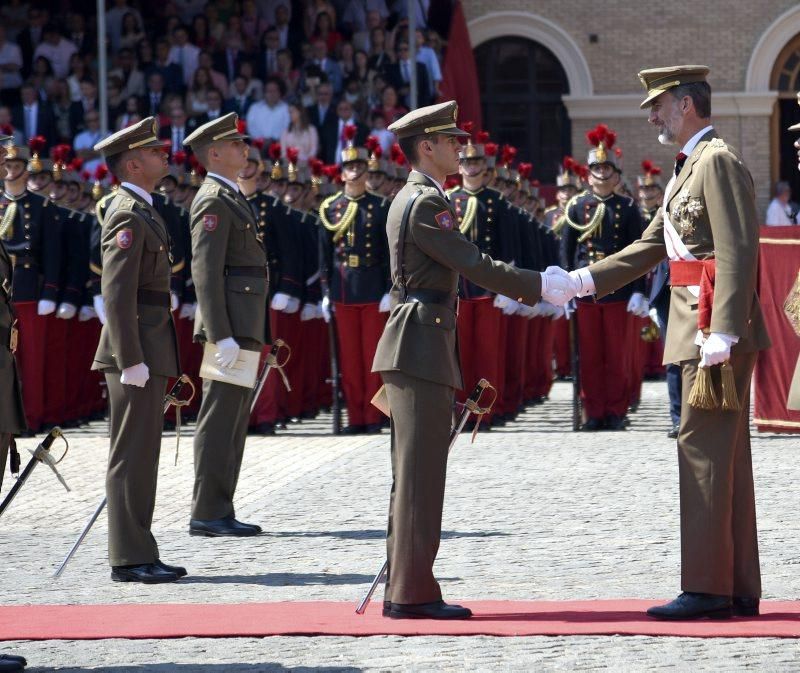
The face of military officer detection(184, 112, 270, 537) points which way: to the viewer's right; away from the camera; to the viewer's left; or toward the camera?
to the viewer's right

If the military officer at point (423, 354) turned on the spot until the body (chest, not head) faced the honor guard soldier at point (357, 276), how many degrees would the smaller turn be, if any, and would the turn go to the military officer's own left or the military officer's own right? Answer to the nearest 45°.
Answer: approximately 90° to the military officer's own left

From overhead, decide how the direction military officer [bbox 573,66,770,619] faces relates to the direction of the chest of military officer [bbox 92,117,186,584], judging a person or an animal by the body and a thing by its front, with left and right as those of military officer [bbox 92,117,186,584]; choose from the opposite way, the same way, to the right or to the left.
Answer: the opposite way

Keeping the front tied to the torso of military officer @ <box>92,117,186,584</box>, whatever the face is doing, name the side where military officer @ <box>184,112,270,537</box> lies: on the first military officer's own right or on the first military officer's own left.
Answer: on the first military officer's own left

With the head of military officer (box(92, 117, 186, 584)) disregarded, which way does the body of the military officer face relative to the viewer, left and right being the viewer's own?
facing to the right of the viewer

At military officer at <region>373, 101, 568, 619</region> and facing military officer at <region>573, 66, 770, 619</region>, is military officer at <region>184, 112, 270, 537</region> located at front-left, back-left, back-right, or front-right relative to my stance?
back-left

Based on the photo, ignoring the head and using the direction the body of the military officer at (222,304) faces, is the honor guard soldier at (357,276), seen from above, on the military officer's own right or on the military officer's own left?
on the military officer's own left

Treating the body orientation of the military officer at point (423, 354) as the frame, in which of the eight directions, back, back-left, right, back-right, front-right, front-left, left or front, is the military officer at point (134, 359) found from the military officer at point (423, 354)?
back-left

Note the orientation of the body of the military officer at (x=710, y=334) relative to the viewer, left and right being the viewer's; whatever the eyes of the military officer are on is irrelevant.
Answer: facing to the left of the viewer

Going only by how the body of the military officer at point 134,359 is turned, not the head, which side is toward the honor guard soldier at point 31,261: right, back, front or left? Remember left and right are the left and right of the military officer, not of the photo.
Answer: left
